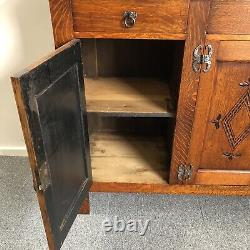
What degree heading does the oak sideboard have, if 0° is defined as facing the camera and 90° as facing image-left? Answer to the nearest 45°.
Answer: approximately 0°
